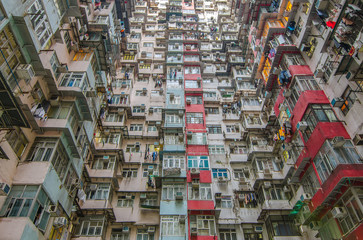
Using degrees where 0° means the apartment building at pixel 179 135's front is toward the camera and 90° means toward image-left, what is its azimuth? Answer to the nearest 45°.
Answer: approximately 0°
